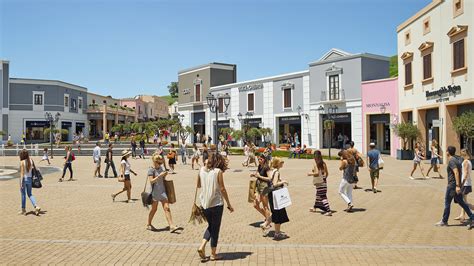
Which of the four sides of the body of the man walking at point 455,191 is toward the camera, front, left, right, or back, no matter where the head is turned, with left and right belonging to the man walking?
left

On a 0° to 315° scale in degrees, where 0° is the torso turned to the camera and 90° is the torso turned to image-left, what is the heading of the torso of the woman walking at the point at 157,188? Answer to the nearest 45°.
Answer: approximately 315°

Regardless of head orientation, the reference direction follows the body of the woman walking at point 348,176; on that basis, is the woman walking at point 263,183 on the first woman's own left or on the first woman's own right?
on the first woman's own left

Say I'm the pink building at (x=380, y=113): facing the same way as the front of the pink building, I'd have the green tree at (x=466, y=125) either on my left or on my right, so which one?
on my left
